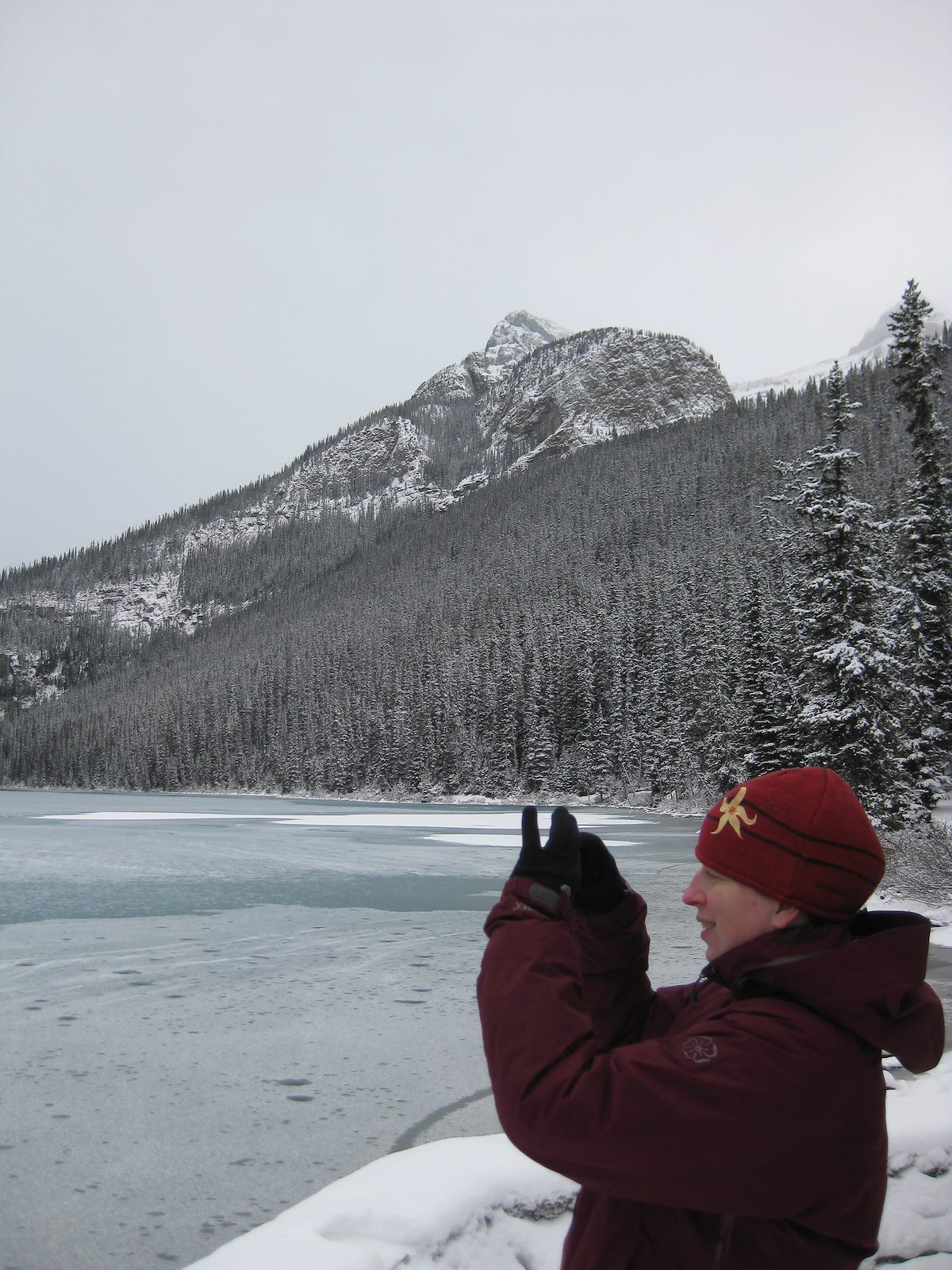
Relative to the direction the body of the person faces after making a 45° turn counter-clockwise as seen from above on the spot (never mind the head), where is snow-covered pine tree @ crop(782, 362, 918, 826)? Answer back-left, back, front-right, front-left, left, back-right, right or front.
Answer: back-right

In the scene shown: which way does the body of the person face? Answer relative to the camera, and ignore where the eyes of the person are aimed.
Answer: to the viewer's left

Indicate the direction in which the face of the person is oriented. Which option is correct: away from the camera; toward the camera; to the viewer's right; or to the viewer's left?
to the viewer's left
